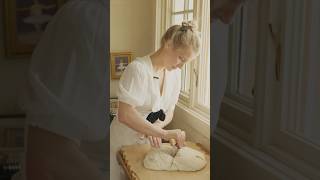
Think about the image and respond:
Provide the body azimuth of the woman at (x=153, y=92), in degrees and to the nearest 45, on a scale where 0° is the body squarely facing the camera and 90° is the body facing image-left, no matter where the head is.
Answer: approximately 315°

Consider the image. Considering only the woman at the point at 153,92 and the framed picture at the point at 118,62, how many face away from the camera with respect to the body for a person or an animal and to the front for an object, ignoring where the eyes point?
0

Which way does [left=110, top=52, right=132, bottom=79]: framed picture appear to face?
toward the camera
